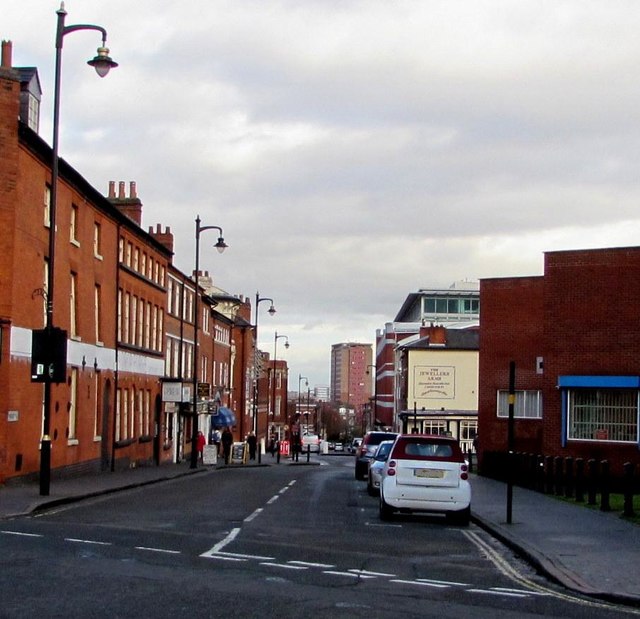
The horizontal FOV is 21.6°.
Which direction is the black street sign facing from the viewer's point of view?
away from the camera

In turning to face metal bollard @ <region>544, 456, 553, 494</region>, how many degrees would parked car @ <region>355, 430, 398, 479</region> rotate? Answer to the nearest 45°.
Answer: approximately 135° to its right

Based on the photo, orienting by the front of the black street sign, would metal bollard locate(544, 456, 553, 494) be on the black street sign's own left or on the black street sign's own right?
on the black street sign's own right

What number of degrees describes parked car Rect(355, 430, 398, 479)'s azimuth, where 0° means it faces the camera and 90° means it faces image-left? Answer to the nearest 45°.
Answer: approximately 180°

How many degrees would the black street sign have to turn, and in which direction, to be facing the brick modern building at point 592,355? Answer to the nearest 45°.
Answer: approximately 45° to its right

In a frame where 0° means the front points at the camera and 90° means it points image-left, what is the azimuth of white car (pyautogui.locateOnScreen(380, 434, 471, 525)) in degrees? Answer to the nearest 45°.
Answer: approximately 180°

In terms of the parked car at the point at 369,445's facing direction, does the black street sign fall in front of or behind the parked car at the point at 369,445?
behind
